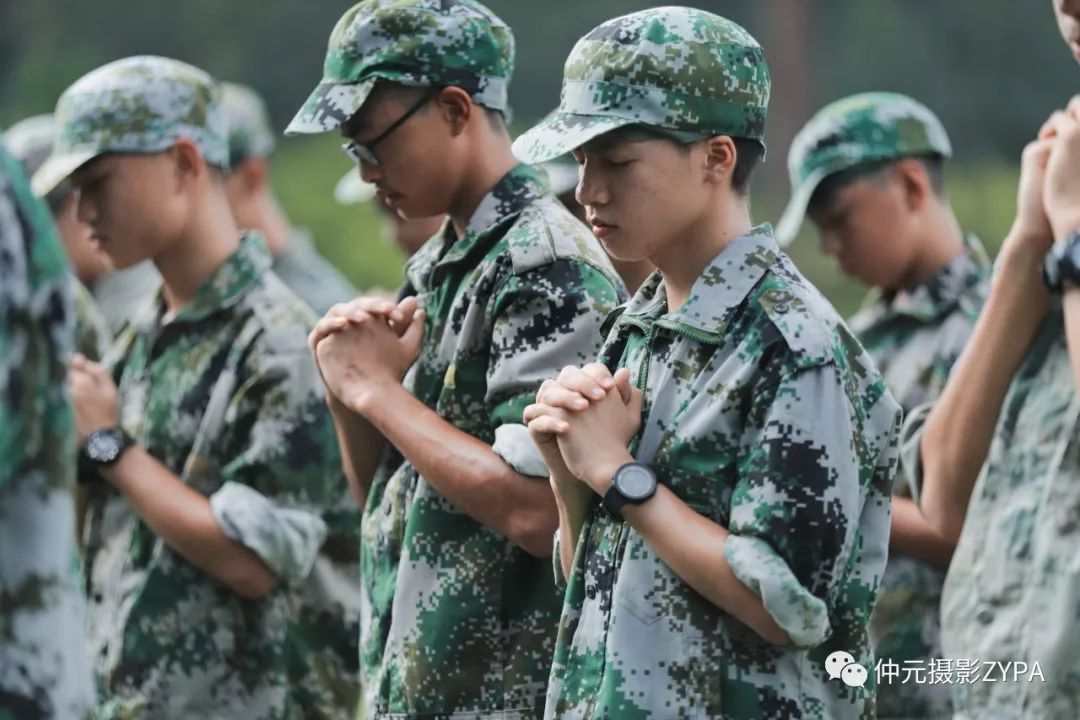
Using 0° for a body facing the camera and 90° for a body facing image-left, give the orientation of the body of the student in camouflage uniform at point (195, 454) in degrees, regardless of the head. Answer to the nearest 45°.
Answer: approximately 45°

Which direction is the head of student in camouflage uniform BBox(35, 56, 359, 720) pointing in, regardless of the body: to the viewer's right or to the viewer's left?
to the viewer's left

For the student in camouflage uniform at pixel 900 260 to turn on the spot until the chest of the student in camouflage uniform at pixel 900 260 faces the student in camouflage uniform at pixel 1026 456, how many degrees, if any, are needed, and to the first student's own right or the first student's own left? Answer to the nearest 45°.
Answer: approximately 45° to the first student's own left

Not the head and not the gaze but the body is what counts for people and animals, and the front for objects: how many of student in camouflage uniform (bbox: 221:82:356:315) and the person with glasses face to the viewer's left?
2

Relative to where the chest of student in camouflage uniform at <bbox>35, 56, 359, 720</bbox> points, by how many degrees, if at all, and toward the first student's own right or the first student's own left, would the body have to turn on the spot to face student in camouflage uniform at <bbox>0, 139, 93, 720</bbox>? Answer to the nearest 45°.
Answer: approximately 45° to the first student's own left

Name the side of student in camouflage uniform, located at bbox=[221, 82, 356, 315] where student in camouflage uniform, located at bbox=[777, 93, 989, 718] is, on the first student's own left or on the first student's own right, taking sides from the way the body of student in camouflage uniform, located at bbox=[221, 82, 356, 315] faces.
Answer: on the first student's own left

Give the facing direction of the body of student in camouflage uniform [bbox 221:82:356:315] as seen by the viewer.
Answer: to the viewer's left

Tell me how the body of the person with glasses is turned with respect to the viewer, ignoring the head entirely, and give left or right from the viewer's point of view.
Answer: facing to the left of the viewer

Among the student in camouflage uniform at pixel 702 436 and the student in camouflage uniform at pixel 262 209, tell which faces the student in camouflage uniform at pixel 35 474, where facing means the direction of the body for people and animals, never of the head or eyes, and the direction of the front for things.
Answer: the student in camouflage uniform at pixel 702 436
